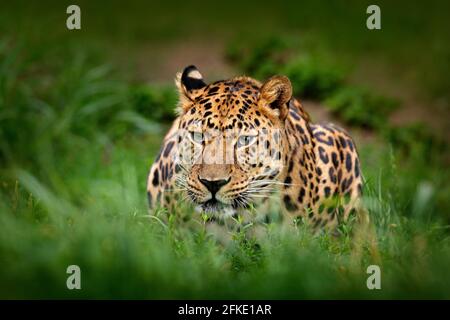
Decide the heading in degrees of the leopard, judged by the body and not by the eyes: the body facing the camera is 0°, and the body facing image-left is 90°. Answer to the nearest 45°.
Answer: approximately 45°
